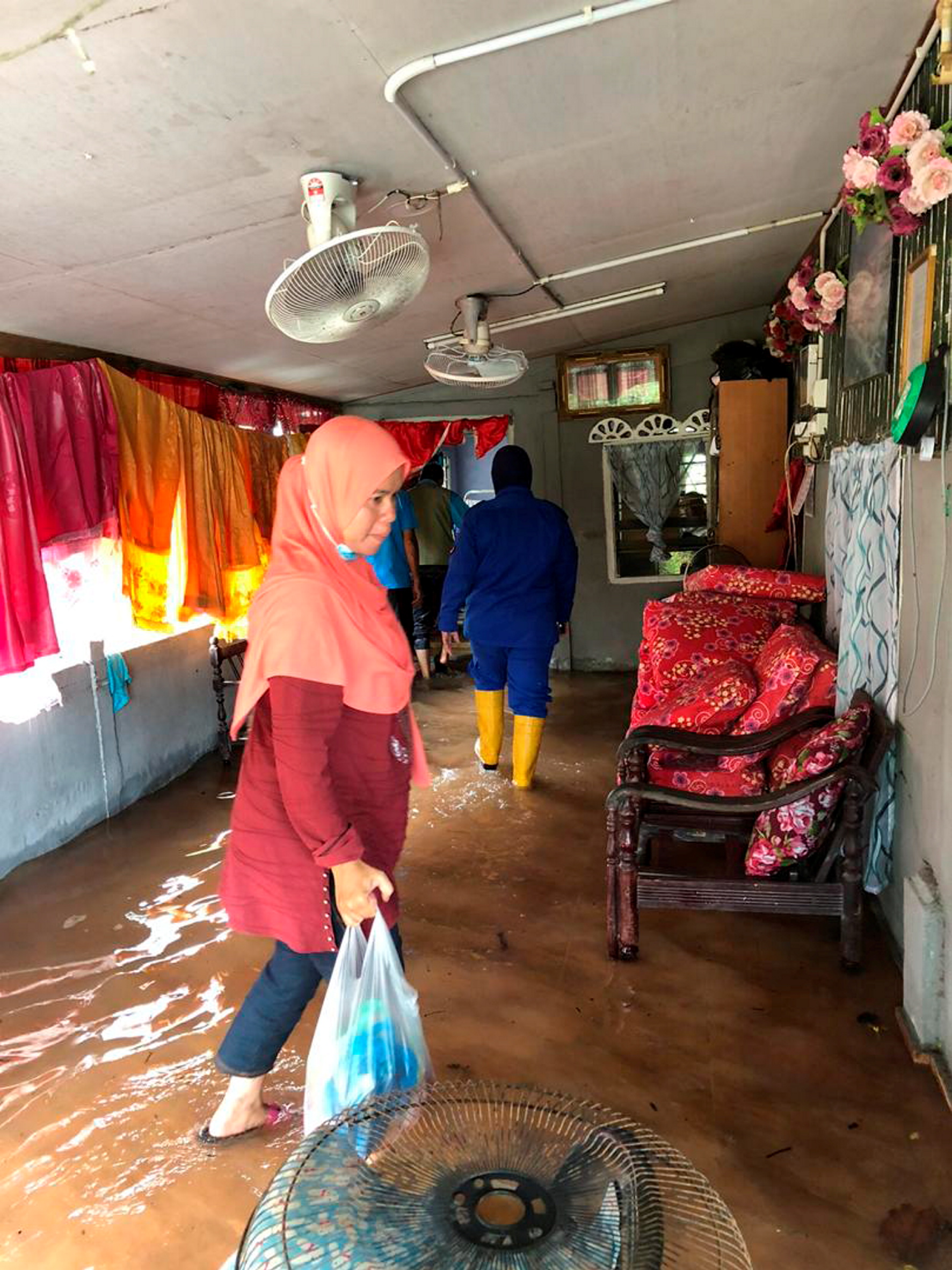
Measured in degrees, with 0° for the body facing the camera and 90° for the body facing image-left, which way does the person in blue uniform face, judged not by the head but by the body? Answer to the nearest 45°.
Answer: approximately 180°

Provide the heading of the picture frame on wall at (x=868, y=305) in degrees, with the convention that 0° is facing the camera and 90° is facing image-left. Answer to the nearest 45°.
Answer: approximately 45°

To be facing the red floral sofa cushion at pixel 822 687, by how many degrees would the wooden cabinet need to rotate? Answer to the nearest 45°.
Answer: approximately 90° to its left

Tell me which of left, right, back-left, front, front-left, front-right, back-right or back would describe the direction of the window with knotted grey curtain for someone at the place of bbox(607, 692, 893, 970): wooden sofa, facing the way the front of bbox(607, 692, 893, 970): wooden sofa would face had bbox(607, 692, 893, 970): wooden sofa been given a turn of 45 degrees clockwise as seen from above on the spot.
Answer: front-right

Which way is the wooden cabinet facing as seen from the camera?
to the viewer's left

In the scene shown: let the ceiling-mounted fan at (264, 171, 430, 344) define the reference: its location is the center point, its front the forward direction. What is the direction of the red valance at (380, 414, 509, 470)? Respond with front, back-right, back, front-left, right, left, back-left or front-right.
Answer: back-left

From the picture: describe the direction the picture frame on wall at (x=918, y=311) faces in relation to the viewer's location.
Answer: facing to the left of the viewer

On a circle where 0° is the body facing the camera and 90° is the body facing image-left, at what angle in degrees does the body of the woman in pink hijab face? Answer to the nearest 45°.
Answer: approximately 270°

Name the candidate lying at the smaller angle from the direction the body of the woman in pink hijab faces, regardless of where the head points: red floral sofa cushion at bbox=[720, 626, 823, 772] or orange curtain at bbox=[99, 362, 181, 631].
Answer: the red floral sofa cushion

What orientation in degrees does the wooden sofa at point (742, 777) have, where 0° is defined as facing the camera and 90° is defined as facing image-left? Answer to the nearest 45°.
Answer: approximately 90°

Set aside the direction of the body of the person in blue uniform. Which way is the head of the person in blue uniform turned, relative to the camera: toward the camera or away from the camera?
away from the camera
